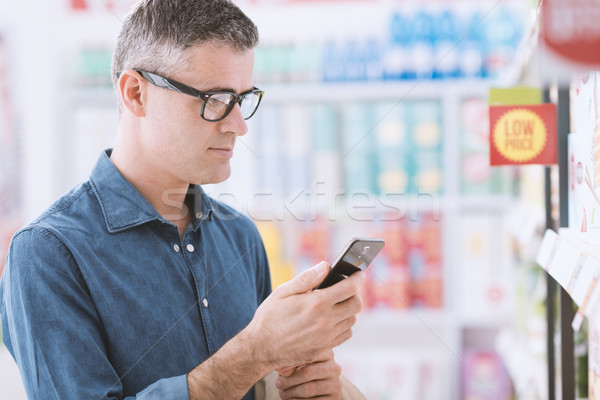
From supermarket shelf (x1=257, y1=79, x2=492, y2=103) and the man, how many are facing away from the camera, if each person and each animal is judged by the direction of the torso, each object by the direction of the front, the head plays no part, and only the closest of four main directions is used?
0

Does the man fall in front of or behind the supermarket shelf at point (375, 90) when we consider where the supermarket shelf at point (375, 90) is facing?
in front

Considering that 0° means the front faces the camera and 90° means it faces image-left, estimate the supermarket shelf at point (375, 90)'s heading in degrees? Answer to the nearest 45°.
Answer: approximately 0°

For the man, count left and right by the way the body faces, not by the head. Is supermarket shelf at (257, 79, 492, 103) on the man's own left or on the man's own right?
on the man's own left
